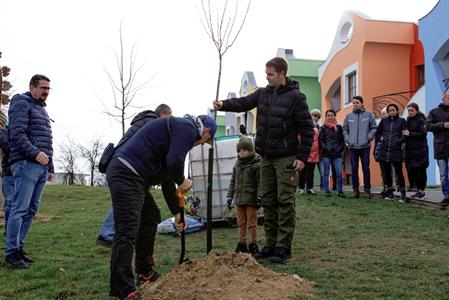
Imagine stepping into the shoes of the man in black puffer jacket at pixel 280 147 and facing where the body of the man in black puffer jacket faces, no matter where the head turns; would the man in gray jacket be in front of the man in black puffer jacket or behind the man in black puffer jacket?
behind

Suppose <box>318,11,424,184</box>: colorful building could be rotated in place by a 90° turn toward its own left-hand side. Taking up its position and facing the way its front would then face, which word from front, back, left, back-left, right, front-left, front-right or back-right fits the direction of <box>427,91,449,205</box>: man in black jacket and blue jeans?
front-right

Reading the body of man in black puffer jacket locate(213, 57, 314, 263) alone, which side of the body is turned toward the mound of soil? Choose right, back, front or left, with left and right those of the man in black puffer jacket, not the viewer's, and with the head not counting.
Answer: front

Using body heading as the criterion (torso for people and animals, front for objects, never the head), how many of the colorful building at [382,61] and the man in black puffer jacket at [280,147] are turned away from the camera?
0

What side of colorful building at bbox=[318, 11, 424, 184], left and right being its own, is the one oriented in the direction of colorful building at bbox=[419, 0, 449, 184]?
left

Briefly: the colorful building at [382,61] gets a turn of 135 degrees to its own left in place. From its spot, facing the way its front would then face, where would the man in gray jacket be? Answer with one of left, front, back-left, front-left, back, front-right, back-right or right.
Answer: right

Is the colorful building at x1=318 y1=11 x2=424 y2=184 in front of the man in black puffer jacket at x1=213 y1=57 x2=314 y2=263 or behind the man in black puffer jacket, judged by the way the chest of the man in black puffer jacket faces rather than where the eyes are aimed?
behind

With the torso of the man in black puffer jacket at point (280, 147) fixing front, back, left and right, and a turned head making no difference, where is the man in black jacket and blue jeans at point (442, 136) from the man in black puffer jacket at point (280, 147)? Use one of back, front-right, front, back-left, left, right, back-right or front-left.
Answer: back

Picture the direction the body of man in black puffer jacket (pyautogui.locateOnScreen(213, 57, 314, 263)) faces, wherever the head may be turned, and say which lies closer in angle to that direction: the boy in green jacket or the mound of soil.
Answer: the mound of soil

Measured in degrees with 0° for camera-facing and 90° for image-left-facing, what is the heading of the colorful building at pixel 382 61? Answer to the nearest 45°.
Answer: approximately 45°

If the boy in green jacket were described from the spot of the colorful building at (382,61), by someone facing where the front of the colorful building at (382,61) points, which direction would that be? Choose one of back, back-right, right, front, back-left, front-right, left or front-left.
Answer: front-left
